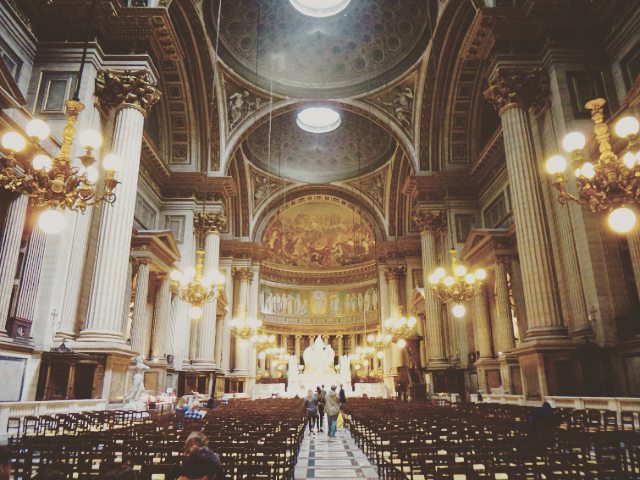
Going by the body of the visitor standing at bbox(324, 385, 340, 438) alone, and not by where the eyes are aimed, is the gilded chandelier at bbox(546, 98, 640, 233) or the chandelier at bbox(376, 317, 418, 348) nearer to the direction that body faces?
the chandelier

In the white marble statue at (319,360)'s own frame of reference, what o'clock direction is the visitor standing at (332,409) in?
The visitor standing is roughly at 12 o'clock from the white marble statue.

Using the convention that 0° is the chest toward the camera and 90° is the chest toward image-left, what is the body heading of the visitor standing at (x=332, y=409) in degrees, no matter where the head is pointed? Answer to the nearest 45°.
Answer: approximately 180°

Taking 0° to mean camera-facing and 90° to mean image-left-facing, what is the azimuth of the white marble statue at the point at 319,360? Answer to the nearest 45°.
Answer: approximately 0°

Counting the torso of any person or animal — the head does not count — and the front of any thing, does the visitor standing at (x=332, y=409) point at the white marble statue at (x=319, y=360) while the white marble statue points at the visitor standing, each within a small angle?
yes

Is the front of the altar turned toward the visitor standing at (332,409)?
yes

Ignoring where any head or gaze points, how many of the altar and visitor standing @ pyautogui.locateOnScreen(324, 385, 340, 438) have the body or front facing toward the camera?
1

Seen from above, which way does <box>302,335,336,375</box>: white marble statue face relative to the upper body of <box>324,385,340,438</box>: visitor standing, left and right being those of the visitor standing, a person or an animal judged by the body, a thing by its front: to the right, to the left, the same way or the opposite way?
the opposite way

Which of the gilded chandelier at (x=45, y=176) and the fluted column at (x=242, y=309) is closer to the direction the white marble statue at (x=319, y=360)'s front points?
the gilded chandelier

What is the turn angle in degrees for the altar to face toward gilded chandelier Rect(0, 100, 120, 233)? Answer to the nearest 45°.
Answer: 0° — it already faces it

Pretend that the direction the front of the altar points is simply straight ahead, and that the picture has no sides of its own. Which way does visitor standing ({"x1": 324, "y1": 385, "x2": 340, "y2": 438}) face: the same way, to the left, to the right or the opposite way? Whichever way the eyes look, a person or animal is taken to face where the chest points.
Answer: the opposite way

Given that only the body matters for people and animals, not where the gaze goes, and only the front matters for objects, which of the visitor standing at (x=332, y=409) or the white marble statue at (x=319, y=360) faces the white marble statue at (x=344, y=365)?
the visitor standing
